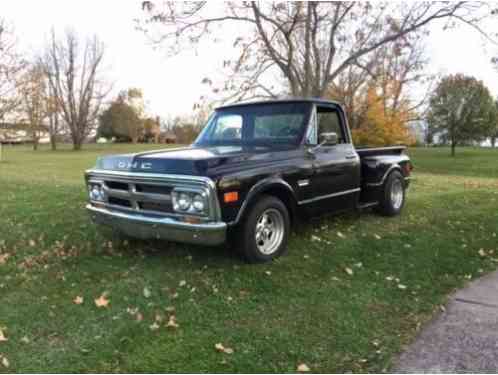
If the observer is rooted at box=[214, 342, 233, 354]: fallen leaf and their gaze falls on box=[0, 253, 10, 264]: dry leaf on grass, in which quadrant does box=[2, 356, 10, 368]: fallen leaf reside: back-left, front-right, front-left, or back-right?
front-left

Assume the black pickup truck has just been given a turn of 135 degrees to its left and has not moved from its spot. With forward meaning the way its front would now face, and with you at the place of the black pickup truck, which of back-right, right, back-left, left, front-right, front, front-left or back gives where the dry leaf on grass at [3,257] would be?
back

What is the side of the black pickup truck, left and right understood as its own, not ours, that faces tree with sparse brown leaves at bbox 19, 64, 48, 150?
right

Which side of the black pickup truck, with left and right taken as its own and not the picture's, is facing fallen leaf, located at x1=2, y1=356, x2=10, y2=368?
front

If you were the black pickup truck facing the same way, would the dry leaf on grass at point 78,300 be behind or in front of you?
in front

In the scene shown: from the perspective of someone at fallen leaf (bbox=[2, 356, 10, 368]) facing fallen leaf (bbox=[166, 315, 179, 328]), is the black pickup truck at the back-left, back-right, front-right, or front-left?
front-left

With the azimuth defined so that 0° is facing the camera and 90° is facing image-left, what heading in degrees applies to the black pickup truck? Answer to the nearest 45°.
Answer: approximately 45°

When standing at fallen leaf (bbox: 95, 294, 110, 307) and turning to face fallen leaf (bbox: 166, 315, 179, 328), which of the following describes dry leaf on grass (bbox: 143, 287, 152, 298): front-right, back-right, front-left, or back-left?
front-left

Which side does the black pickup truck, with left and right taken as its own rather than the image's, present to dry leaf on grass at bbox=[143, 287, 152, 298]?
front

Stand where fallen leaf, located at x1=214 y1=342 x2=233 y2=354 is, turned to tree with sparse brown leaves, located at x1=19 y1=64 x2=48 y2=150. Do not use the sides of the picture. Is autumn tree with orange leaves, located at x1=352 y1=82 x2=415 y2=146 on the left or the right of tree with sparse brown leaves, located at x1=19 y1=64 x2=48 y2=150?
right
